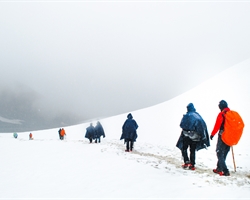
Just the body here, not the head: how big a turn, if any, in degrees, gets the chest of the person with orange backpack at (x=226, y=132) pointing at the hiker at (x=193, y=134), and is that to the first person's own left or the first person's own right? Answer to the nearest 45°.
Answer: approximately 45° to the first person's own left

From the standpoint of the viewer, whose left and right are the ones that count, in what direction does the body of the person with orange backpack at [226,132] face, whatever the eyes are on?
facing away from the viewer and to the left of the viewer
